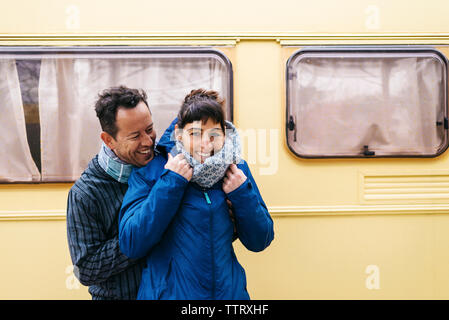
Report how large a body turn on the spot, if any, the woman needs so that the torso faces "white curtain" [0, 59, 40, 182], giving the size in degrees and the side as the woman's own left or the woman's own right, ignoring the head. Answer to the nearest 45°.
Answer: approximately 135° to the woman's own right

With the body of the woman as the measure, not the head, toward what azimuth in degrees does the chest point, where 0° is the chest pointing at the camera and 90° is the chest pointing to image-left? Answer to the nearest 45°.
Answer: approximately 0°

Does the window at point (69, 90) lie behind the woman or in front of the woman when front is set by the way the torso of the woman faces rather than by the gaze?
behind

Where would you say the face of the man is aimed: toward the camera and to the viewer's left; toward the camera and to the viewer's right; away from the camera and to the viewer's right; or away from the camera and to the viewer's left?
toward the camera and to the viewer's right
